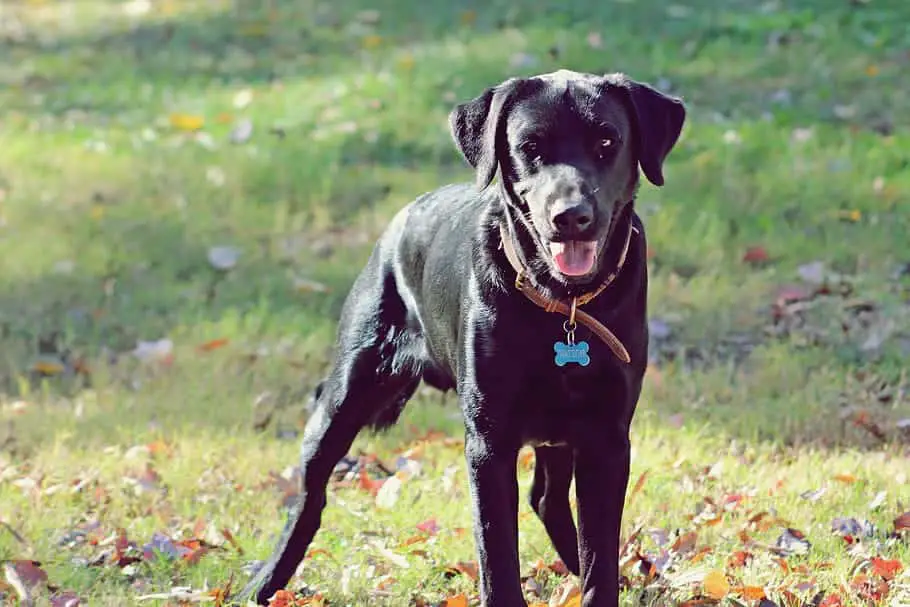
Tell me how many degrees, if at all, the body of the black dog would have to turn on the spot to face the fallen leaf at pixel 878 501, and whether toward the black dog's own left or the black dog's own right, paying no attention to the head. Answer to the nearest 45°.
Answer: approximately 90° to the black dog's own left

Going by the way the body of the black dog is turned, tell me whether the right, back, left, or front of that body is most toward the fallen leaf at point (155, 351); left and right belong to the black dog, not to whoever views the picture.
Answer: back

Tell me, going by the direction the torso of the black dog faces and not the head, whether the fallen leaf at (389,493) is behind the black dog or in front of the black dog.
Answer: behind

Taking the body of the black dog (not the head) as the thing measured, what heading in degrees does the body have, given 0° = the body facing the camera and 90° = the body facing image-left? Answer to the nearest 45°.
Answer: approximately 315°

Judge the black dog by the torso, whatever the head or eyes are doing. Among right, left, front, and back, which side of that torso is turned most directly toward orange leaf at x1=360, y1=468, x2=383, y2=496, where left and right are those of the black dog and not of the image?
back

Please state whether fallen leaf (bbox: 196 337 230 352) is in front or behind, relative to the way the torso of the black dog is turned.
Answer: behind

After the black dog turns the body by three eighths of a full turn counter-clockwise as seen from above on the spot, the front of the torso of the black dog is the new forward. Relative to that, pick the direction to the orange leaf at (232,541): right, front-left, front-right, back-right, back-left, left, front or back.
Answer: front-left

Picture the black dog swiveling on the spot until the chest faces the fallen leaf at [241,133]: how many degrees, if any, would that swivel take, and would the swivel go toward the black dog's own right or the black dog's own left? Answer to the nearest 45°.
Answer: approximately 135° to the black dog's own left

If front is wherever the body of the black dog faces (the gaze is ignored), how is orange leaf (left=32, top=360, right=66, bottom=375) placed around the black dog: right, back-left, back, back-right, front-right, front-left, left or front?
back

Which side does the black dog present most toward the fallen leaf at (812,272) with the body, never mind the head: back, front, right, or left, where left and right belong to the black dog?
left
